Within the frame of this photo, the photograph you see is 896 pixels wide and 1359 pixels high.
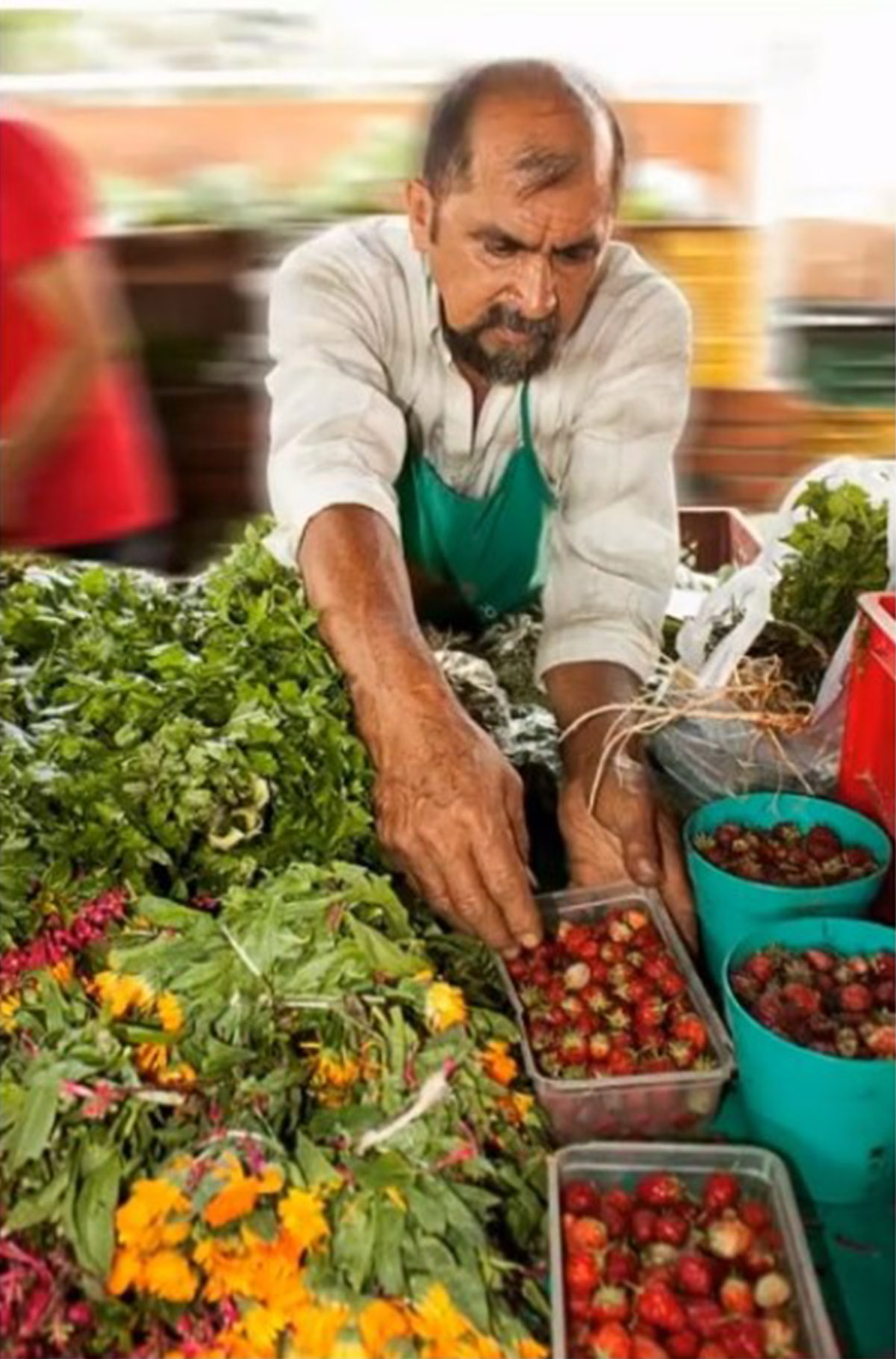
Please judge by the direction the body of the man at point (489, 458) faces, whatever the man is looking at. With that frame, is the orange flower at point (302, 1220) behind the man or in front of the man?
in front

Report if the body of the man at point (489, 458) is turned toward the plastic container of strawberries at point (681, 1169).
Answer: yes

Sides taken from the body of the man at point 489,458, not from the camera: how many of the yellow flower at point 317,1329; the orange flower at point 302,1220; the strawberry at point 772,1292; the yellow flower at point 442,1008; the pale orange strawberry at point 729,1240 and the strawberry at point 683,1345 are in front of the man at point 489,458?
6

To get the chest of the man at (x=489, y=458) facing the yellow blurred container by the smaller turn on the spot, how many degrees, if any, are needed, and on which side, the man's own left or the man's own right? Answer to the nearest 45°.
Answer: approximately 180°

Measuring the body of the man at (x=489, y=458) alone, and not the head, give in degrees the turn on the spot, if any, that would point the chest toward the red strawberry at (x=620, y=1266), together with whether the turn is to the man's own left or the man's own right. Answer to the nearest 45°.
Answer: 0° — they already face it

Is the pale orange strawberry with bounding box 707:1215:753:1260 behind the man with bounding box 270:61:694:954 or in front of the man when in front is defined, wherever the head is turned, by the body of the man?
in front

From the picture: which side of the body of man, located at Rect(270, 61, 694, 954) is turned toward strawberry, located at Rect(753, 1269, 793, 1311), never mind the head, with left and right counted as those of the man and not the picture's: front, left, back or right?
front

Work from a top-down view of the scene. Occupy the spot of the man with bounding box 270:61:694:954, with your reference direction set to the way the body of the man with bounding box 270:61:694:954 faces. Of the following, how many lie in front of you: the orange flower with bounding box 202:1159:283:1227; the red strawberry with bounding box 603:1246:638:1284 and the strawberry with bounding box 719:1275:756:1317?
3

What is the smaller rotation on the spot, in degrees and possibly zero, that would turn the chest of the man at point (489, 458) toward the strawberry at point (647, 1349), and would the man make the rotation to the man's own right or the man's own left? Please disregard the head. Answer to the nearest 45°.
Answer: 0° — they already face it

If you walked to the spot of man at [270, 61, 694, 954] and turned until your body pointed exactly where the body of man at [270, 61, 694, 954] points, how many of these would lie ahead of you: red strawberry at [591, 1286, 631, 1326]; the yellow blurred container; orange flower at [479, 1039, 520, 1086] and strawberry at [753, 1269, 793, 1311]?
3

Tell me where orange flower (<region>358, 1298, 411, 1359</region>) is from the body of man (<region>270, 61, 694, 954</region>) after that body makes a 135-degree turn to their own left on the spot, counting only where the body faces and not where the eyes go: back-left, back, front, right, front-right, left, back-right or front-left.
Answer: back-right

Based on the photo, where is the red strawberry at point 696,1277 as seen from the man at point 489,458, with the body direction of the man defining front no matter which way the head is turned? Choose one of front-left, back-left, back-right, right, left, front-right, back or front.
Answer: front

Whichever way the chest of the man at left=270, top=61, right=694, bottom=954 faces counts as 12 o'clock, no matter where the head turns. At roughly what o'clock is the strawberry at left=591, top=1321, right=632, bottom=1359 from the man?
The strawberry is roughly at 12 o'clock from the man.

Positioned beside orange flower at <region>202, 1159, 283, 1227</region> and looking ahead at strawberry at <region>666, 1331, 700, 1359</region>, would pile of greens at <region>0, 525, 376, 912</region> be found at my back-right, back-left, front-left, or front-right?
back-left

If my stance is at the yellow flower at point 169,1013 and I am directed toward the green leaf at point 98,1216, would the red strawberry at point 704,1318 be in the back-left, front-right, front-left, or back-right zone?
front-left

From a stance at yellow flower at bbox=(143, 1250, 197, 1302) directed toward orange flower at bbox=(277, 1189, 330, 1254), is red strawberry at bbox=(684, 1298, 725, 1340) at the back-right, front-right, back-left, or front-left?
front-right

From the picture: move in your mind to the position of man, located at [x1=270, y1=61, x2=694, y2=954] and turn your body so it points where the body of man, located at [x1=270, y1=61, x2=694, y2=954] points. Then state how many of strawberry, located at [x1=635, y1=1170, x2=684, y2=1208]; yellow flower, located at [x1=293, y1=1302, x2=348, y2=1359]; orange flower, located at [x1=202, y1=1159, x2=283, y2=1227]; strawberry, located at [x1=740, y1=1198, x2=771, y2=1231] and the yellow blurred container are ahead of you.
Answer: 4

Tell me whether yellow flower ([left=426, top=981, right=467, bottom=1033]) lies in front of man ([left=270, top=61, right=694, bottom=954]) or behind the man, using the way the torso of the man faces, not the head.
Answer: in front

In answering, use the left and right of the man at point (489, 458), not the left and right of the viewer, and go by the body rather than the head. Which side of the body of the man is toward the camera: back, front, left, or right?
front
